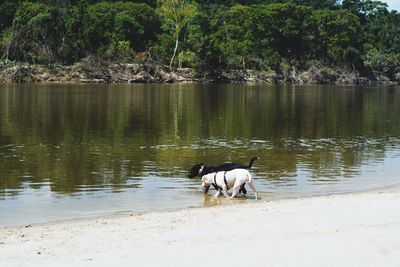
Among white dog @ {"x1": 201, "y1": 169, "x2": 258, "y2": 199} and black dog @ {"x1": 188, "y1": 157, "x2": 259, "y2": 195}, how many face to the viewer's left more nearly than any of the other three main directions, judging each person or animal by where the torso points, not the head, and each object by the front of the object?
2

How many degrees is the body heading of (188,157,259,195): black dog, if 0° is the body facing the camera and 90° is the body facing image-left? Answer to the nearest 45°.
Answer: approximately 90°

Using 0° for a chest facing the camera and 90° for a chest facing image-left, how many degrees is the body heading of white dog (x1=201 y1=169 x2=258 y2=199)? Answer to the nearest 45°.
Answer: approximately 90°
